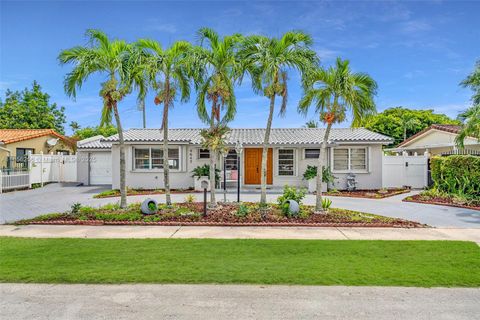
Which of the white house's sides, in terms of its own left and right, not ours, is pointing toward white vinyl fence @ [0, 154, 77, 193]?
right

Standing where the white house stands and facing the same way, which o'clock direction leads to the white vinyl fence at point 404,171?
The white vinyl fence is roughly at 9 o'clock from the white house.

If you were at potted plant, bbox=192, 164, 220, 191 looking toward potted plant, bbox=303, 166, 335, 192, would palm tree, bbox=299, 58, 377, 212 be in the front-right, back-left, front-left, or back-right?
front-right

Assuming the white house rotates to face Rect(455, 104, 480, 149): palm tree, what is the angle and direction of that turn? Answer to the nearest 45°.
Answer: approximately 45° to its left

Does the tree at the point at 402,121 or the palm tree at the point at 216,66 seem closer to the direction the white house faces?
the palm tree

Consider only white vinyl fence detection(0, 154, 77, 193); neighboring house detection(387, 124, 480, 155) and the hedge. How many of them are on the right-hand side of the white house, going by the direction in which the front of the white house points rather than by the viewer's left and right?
1

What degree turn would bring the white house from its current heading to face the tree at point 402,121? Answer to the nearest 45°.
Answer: approximately 135° to its left

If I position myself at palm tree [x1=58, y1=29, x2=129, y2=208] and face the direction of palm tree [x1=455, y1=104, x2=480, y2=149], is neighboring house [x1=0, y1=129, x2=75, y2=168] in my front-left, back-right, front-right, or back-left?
back-left

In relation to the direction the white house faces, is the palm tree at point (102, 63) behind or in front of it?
in front

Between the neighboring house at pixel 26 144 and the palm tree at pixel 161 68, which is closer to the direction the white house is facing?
the palm tree

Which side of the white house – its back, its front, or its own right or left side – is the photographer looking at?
front

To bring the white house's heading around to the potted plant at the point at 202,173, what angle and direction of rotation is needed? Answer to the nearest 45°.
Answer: approximately 45° to its right

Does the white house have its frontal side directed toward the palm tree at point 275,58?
yes

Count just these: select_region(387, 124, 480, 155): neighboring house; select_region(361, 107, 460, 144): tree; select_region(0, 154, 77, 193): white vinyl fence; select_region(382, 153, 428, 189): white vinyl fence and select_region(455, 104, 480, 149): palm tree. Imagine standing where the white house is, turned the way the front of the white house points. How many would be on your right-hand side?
1

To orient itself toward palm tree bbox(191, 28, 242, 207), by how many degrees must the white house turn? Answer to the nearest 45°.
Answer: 0° — it already faces it

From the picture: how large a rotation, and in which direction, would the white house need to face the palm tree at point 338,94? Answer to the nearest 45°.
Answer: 0° — it already faces it

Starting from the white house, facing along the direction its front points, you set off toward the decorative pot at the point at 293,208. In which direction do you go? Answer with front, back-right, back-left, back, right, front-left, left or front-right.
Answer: front
